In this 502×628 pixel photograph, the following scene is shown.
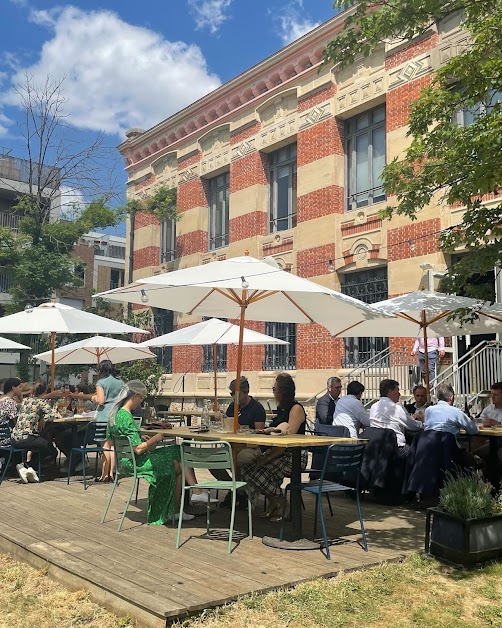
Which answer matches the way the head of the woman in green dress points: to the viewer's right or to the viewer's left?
to the viewer's right

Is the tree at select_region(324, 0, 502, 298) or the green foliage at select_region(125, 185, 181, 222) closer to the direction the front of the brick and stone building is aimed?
the tree

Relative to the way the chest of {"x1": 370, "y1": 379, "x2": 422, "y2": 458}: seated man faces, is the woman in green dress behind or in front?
behind

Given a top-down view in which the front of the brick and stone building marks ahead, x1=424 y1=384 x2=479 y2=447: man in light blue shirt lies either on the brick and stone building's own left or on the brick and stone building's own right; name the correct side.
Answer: on the brick and stone building's own left

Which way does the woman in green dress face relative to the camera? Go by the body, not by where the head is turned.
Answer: to the viewer's right

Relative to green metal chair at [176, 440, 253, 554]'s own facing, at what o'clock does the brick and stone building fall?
The brick and stone building is roughly at 11 o'clock from the green metal chair.
